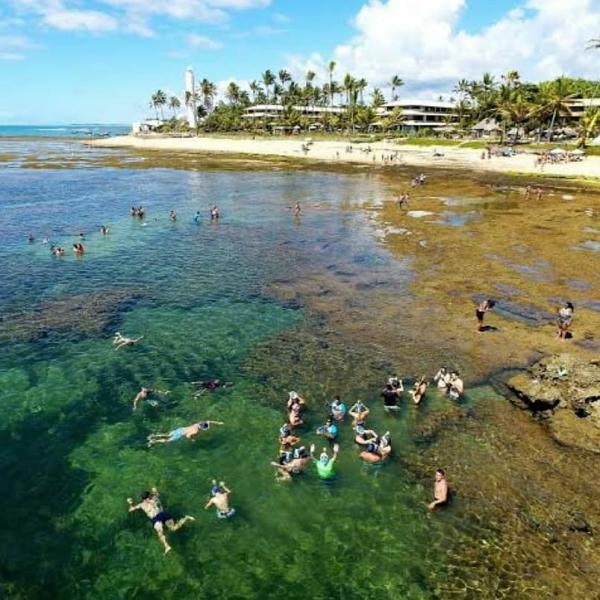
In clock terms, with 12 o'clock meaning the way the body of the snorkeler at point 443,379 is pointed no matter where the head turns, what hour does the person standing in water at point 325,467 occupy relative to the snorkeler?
The person standing in water is roughly at 1 o'clock from the snorkeler.

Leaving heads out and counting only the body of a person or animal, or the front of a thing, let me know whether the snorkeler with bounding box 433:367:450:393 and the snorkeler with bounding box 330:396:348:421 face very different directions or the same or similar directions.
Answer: same or similar directions

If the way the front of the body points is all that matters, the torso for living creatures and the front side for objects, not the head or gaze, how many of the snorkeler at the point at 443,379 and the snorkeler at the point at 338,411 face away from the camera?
0

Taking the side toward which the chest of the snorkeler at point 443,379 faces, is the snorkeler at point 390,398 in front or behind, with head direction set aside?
in front

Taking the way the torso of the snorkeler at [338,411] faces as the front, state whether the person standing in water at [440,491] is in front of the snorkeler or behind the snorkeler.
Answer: in front

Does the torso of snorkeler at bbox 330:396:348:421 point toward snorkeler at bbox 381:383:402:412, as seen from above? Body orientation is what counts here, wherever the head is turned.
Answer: no

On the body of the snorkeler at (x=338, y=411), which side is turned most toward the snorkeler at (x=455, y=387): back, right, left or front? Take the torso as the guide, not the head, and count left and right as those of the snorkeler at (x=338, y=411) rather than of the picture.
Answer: left

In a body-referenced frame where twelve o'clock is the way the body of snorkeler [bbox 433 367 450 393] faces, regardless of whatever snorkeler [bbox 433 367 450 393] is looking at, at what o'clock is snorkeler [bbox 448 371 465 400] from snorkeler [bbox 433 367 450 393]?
snorkeler [bbox 448 371 465 400] is roughly at 10 o'clock from snorkeler [bbox 433 367 450 393].

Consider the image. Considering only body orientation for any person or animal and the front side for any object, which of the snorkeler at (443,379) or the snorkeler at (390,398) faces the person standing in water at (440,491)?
the snorkeler at (443,379)

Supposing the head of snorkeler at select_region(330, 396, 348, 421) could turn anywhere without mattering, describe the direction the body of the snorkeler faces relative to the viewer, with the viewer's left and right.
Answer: facing the viewer

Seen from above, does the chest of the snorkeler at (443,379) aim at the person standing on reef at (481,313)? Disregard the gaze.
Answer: no

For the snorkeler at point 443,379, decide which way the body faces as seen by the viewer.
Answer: toward the camera
